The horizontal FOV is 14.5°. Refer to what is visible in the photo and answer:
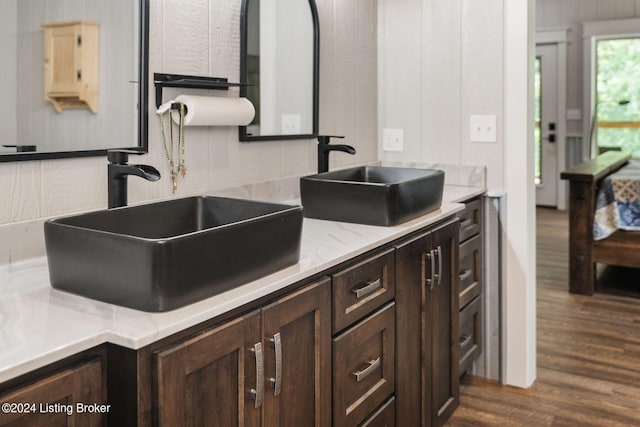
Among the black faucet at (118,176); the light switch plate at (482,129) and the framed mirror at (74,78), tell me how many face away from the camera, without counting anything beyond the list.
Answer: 0

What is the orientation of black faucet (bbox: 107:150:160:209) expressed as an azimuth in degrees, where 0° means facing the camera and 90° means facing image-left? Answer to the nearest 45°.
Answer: approximately 315°

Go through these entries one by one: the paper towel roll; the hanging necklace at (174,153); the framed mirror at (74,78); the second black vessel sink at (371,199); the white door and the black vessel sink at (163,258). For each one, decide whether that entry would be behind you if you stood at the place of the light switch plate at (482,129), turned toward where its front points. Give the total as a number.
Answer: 1

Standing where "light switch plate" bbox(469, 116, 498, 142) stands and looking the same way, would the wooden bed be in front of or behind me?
behind

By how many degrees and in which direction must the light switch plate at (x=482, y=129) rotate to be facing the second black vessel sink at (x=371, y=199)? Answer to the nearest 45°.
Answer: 0° — it already faces it

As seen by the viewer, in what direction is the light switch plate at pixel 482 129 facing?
toward the camera

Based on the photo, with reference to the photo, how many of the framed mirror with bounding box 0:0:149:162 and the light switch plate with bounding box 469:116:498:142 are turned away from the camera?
0

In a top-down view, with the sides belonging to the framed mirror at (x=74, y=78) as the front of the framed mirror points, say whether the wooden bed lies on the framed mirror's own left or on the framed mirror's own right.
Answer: on the framed mirror's own left

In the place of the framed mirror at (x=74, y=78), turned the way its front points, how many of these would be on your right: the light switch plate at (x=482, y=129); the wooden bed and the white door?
0

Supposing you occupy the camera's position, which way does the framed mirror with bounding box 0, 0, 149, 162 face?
facing the viewer and to the right of the viewer

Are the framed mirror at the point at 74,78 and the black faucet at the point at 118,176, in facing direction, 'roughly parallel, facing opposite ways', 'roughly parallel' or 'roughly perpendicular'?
roughly parallel

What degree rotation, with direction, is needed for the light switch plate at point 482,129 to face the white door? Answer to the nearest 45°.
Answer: approximately 180°

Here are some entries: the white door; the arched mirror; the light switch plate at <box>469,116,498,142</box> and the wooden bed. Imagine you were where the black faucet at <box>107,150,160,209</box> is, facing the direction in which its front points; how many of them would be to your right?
0

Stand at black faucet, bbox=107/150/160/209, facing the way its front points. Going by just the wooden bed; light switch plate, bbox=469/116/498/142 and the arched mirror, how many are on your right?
0
